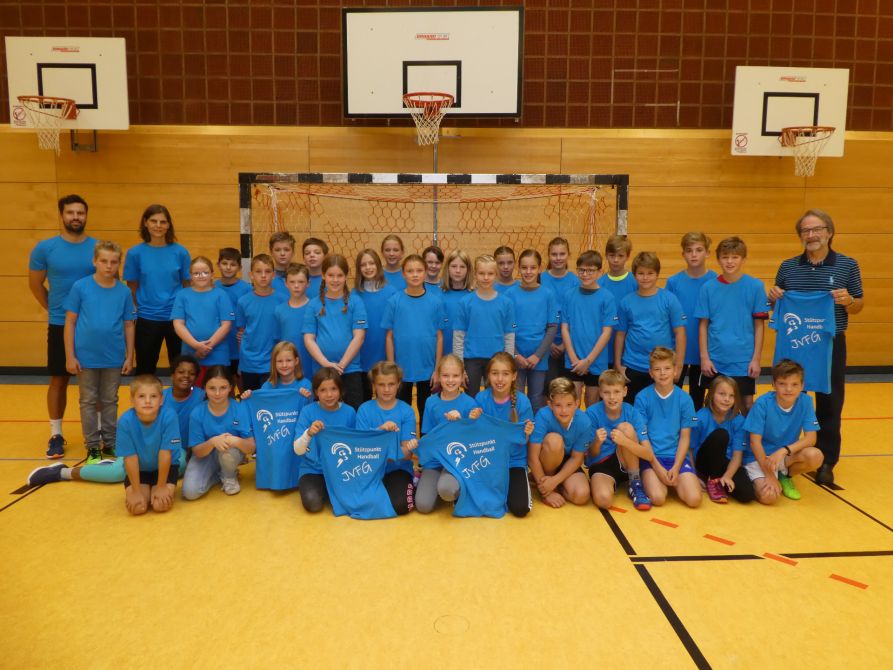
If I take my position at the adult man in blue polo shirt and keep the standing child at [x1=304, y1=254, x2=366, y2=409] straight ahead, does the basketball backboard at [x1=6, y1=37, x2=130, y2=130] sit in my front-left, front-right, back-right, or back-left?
front-right

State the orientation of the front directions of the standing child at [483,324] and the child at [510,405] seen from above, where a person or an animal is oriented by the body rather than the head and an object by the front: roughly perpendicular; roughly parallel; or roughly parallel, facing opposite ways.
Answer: roughly parallel

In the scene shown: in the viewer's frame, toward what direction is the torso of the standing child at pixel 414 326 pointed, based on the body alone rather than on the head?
toward the camera

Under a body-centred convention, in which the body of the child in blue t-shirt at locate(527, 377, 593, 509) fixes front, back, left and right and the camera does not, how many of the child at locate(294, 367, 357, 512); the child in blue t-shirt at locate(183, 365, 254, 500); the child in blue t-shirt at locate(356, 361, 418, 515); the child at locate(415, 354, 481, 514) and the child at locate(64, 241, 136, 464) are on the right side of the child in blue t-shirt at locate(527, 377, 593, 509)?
5

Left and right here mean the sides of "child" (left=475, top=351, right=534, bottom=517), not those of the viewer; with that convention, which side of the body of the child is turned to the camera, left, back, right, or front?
front

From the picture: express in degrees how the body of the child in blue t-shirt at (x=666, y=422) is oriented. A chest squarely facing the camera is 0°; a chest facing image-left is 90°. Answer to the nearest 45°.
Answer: approximately 0°

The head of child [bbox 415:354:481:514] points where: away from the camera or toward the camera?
toward the camera

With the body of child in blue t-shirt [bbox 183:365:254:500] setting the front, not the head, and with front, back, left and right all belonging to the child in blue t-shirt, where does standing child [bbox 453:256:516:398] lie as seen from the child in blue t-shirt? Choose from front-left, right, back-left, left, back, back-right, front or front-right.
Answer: left

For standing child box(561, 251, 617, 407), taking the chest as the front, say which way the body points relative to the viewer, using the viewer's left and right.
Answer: facing the viewer

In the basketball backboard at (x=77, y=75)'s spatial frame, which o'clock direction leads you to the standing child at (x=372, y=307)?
The standing child is roughly at 11 o'clock from the basketball backboard.

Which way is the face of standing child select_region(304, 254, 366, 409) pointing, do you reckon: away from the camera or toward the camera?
toward the camera

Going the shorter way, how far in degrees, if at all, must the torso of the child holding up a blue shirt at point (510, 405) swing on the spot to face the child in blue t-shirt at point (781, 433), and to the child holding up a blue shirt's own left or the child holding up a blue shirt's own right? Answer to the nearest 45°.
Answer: approximately 90° to the child holding up a blue shirt's own left

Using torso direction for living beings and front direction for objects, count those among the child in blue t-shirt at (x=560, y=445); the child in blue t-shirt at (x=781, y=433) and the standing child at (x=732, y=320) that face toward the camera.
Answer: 3

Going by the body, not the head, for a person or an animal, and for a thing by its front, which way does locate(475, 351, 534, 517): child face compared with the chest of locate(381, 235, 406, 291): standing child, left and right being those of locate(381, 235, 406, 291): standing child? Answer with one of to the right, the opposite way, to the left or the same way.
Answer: the same way

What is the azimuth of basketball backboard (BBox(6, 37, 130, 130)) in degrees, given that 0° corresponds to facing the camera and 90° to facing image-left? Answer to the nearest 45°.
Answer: approximately 0°

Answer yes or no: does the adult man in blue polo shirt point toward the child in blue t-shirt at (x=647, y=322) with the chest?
no

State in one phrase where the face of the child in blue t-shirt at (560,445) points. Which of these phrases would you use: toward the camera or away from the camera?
toward the camera
